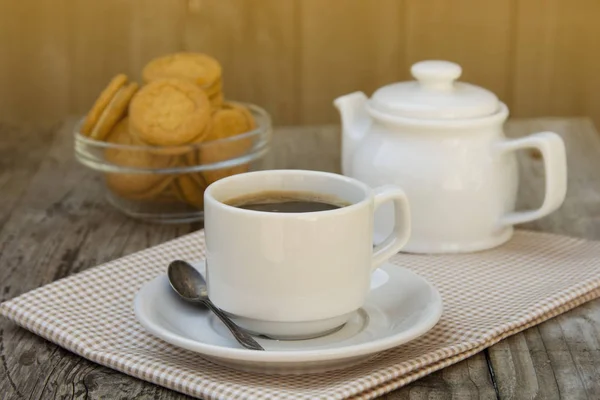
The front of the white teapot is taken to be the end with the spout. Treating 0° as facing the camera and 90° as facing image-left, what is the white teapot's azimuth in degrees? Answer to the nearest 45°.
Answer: approximately 90°
